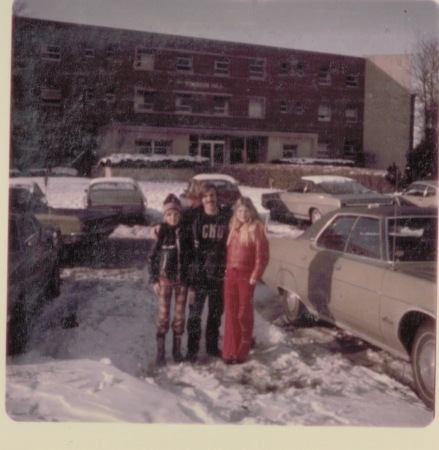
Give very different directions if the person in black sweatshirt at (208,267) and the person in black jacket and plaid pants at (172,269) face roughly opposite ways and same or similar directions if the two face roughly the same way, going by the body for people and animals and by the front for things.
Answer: same or similar directions

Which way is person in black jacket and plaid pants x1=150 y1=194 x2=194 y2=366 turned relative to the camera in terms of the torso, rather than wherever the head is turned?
toward the camera

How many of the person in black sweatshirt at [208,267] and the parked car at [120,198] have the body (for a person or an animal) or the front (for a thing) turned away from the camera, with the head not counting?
1

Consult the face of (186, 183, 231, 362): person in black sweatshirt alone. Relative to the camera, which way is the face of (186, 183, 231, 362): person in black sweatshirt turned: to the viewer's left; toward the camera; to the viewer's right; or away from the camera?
toward the camera

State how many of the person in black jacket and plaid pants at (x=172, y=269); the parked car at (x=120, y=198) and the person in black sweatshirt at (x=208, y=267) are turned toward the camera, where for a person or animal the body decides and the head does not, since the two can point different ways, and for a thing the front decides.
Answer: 2

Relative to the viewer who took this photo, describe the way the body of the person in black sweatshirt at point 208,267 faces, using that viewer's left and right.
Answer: facing the viewer

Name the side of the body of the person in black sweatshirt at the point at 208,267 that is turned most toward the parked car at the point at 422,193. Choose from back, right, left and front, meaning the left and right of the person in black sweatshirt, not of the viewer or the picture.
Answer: back

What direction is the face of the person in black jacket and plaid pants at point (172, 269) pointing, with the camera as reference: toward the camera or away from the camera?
toward the camera

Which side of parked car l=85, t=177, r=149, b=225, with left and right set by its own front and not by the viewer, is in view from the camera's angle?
back

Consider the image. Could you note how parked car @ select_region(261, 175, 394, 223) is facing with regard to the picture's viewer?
facing the viewer and to the left of the viewer
